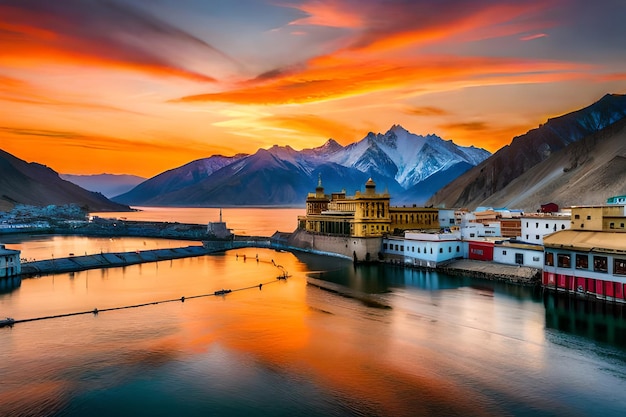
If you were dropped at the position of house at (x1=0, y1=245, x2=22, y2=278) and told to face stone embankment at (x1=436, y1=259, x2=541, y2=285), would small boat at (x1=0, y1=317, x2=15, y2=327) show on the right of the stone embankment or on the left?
right

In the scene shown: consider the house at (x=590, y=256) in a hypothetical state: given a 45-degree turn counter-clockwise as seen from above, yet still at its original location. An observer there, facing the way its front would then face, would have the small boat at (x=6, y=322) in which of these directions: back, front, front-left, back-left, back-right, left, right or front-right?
front-right

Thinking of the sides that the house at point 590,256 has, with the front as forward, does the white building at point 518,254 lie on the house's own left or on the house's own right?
on the house's own right

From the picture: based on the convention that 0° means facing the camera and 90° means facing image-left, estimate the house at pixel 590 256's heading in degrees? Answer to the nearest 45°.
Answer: approximately 45°

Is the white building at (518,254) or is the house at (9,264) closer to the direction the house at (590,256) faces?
the house

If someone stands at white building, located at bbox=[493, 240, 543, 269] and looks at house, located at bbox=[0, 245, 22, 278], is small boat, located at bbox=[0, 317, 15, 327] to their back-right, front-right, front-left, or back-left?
front-left

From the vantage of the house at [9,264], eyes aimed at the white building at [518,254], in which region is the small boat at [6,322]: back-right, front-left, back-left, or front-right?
front-right

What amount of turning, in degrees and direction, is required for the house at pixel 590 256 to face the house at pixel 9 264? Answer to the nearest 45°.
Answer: approximately 45° to its right

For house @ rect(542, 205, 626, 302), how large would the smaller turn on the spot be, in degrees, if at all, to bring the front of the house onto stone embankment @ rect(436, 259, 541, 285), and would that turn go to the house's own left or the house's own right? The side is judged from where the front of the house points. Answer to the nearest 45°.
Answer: approximately 90° to the house's own right
